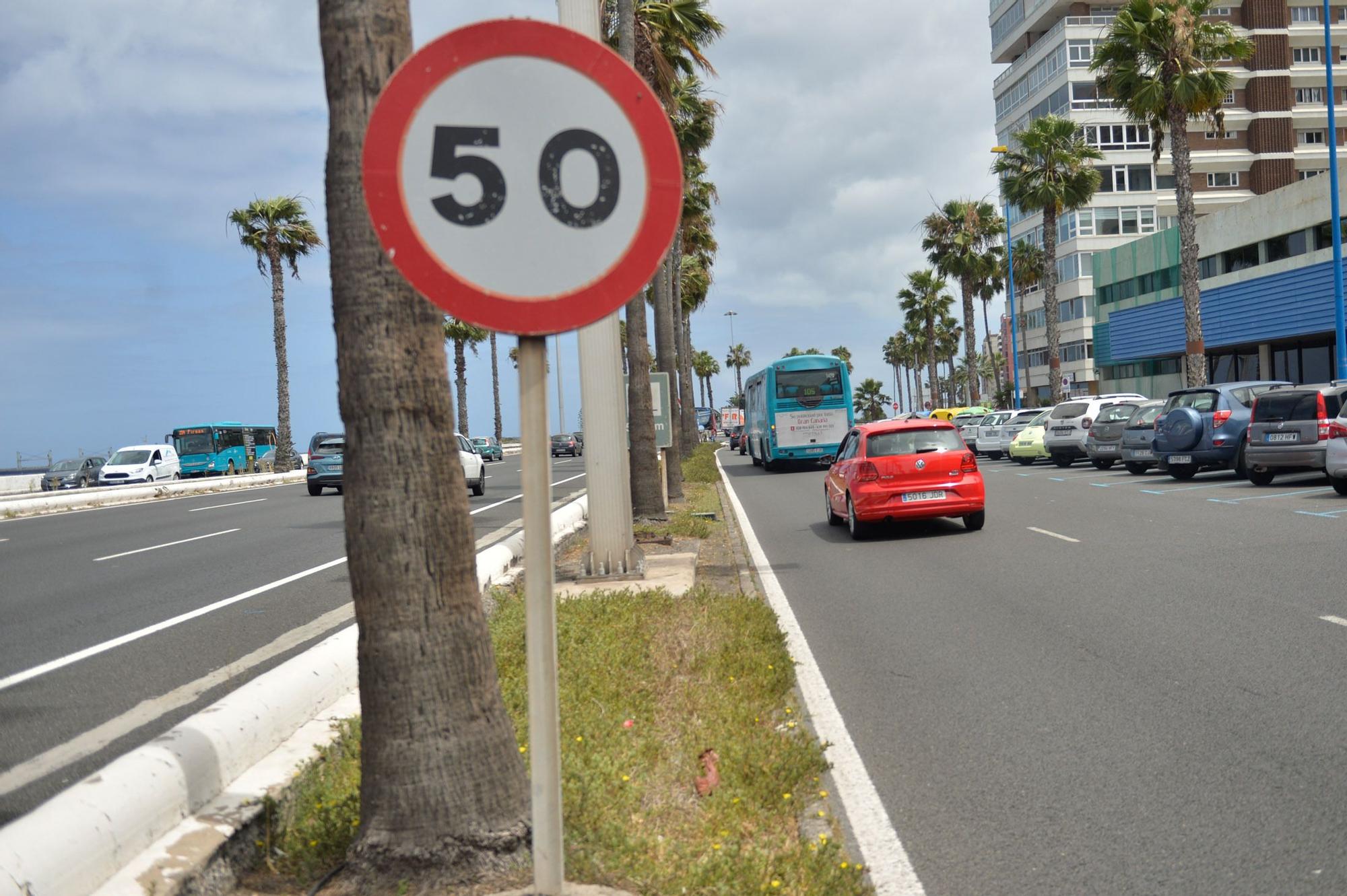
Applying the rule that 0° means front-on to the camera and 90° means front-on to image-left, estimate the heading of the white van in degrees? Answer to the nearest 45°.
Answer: approximately 45°

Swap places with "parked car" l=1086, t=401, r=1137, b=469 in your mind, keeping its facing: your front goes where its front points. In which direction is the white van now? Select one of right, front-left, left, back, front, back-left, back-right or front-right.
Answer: back-left

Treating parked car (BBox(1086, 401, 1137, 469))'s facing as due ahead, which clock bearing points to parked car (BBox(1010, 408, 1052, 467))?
parked car (BBox(1010, 408, 1052, 467)) is roughly at 10 o'clock from parked car (BBox(1086, 401, 1137, 469)).

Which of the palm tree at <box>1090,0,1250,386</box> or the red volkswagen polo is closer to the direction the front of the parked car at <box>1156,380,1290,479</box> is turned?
the palm tree

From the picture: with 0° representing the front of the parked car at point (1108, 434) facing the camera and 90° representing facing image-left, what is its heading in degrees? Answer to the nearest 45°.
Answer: approximately 225°

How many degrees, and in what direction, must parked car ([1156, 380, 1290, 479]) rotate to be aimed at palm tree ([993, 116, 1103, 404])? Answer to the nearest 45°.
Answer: approximately 45° to its left

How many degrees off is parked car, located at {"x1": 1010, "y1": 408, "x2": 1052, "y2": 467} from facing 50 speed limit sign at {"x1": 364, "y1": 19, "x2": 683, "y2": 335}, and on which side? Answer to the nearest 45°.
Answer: approximately 135° to its right

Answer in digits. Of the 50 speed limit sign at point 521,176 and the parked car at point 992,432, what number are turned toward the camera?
1
